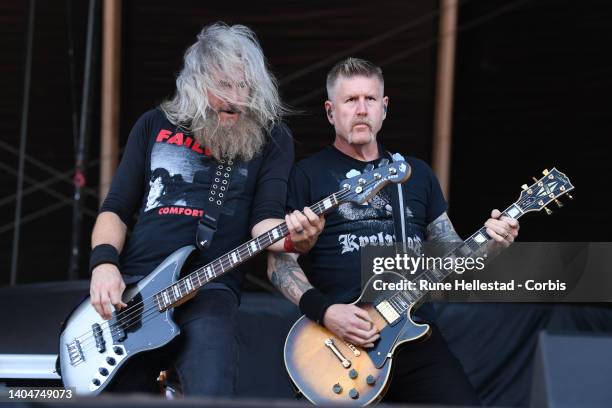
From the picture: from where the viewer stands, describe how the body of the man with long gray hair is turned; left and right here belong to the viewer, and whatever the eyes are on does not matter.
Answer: facing the viewer
